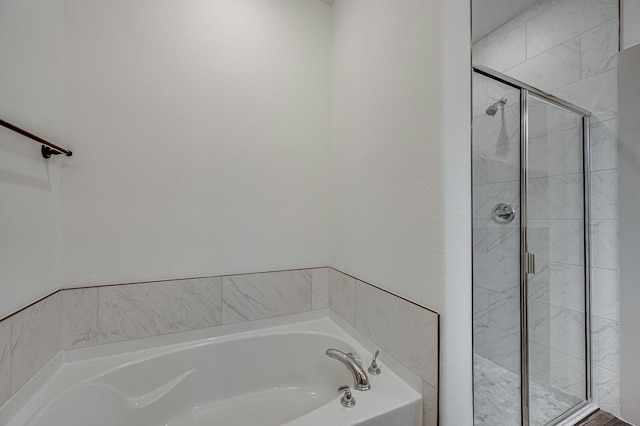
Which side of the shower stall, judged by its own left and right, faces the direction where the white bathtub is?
right
